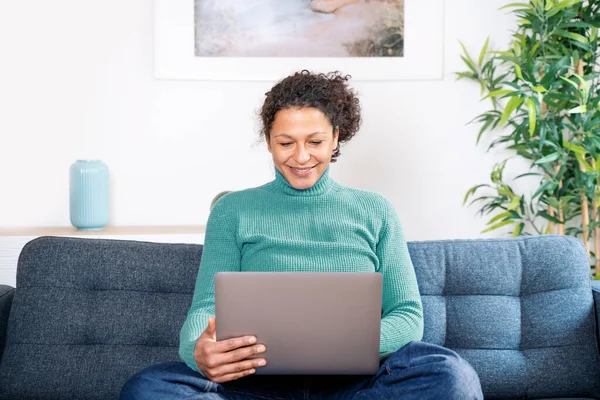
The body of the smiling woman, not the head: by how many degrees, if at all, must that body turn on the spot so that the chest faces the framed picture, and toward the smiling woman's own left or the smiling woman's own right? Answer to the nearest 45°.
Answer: approximately 180°

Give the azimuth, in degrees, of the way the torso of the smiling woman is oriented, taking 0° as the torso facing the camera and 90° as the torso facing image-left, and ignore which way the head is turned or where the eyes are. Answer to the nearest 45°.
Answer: approximately 0°

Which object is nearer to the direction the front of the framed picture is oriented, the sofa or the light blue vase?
the sofa

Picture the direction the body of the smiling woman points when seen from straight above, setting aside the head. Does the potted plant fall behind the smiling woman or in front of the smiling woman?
behind

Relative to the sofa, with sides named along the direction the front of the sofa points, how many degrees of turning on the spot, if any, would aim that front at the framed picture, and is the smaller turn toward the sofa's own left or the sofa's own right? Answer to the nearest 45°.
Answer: approximately 180°

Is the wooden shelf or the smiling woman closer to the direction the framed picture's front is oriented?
the smiling woman

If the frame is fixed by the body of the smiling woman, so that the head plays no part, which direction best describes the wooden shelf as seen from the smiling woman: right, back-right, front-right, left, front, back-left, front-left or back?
back-right

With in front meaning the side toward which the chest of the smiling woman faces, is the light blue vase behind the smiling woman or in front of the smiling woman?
behind

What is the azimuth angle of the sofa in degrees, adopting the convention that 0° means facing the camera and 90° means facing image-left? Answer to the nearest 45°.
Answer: approximately 0°

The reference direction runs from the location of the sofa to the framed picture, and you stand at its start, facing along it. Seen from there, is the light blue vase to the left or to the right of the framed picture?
left

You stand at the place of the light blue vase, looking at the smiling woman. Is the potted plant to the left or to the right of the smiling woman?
left

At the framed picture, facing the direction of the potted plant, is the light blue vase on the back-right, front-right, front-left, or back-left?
back-right

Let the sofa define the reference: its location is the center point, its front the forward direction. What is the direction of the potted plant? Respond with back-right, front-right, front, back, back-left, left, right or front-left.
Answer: back-left

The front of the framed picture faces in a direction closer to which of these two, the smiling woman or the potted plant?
the smiling woman
